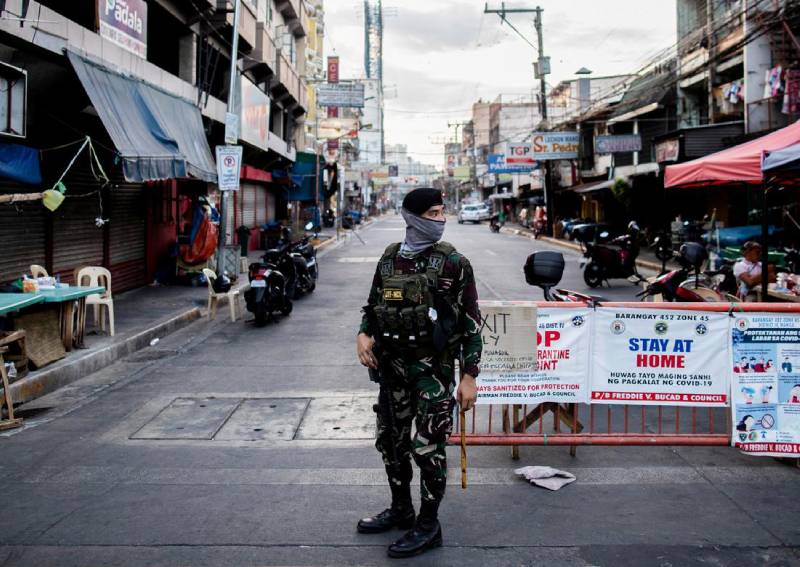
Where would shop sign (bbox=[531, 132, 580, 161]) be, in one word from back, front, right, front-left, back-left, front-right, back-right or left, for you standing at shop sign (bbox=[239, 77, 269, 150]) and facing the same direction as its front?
left

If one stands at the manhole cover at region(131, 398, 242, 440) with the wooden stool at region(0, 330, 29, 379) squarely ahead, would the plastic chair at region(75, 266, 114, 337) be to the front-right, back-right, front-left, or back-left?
front-right

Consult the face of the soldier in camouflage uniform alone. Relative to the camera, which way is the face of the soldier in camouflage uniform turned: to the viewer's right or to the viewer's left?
to the viewer's right

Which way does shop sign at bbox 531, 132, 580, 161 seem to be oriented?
toward the camera

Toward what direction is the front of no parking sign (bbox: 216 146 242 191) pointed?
toward the camera

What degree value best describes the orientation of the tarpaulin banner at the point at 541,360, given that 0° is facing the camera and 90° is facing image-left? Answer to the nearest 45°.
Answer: approximately 0°

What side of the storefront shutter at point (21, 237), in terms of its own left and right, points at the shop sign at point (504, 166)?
left

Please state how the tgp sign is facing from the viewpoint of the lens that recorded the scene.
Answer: facing the viewer

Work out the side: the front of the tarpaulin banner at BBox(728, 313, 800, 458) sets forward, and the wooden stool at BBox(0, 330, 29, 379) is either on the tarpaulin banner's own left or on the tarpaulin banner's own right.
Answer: on the tarpaulin banner's own right

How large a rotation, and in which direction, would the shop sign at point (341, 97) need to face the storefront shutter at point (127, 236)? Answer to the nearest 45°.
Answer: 0° — it already faces it

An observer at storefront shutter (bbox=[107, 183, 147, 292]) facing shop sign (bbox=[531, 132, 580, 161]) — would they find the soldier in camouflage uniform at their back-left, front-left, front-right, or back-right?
back-right

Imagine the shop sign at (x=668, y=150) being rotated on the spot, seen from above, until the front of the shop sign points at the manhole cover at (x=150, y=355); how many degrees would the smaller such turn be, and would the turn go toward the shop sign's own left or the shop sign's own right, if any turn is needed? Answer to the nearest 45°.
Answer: approximately 45° to the shop sign's own left

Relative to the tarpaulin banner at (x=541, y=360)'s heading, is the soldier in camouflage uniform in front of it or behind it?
in front

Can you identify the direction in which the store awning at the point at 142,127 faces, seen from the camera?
facing the viewer and to the right of the viewer
